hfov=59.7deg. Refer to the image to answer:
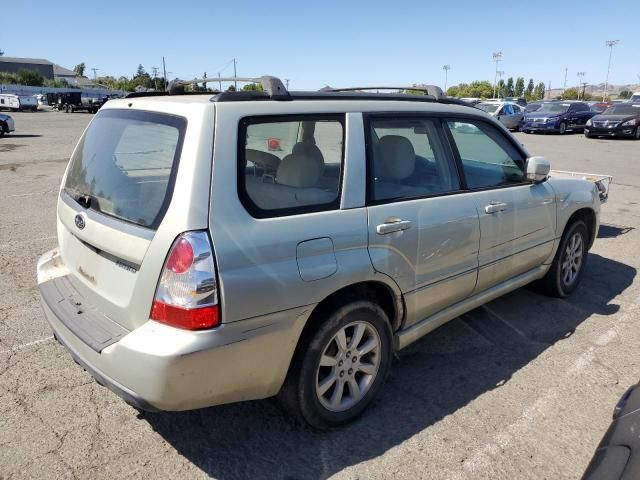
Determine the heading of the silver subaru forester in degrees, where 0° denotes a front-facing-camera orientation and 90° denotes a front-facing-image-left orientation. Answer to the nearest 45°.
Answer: approximately 225°

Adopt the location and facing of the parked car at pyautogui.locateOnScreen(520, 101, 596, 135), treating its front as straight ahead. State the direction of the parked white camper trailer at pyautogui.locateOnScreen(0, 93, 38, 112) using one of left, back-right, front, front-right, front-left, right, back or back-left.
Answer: front-right

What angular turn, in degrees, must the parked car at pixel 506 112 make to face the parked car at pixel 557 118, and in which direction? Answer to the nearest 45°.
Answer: approximately 135° to its left

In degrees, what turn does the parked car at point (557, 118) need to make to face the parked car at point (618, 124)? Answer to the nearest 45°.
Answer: approximately 90° to its left

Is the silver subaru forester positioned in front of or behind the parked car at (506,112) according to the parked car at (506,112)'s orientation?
in front

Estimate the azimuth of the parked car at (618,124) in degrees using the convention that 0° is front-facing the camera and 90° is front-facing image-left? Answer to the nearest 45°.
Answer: approximately 45°

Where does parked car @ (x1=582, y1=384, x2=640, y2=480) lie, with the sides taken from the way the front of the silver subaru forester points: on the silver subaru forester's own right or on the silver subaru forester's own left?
on the silver subaru forester's own right

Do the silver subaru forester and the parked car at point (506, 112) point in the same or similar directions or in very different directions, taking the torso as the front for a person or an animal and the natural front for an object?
very different directions

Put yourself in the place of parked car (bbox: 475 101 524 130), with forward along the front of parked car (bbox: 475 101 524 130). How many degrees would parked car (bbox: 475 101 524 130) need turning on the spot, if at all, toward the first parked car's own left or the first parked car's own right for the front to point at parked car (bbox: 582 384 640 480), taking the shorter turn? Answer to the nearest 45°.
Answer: approximately 45° to the first parked car's own left
